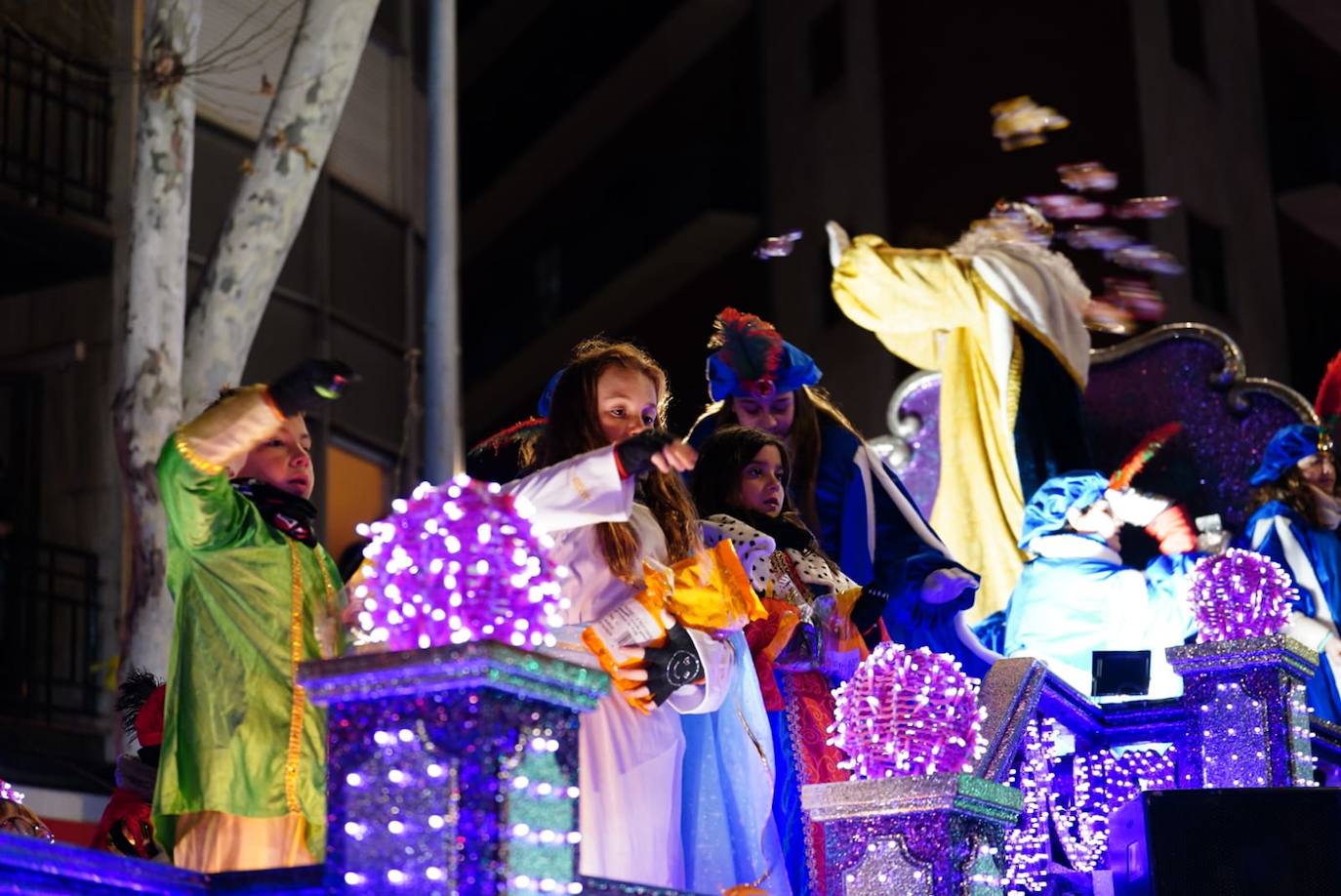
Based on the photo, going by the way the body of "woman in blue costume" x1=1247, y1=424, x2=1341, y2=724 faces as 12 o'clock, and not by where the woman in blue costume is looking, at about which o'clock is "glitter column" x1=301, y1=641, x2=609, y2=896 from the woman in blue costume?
The glitter column is roughly at 2 o'clock from the woman in blue costume.

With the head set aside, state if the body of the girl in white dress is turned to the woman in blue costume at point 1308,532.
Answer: no

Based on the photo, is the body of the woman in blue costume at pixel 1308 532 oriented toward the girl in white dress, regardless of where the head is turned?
no

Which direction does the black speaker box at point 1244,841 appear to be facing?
toward the camera

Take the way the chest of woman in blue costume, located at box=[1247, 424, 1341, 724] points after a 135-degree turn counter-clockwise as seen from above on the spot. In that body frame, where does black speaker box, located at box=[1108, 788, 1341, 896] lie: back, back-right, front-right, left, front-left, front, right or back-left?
back

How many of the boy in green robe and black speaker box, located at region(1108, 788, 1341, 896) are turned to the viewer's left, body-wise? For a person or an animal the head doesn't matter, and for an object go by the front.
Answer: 0

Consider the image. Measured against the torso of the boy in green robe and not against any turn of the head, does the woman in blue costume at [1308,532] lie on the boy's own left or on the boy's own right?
on the boy's own left

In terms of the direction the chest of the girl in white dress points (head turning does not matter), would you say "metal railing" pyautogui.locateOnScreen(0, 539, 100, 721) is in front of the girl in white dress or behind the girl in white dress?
behind

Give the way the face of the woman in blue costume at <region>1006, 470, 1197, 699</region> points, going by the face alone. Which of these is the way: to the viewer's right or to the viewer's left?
to the viewer's right

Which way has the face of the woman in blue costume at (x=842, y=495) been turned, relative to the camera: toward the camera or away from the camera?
toward the camera

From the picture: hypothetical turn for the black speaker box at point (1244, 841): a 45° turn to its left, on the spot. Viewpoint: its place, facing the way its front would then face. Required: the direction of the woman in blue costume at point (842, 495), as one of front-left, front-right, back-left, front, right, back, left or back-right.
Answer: back

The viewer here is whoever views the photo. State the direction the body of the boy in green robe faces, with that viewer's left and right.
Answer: facing the viewer and to the right of the viewer

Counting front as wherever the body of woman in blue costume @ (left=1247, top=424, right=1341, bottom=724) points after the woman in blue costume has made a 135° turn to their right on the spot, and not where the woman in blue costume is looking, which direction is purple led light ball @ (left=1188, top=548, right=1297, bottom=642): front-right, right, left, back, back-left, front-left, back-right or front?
left

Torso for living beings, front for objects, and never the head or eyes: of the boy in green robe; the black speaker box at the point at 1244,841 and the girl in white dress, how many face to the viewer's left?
0

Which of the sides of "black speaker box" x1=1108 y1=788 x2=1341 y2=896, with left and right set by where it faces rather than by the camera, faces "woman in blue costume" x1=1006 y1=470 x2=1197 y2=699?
back

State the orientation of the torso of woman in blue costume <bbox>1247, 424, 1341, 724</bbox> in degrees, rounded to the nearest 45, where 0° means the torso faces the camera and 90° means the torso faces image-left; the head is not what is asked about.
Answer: approximately 315°

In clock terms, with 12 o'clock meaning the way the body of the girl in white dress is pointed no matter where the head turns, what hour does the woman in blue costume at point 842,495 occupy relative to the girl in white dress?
The woman in blue costume is roughly at 8 o'clock from the girl in white dress.
